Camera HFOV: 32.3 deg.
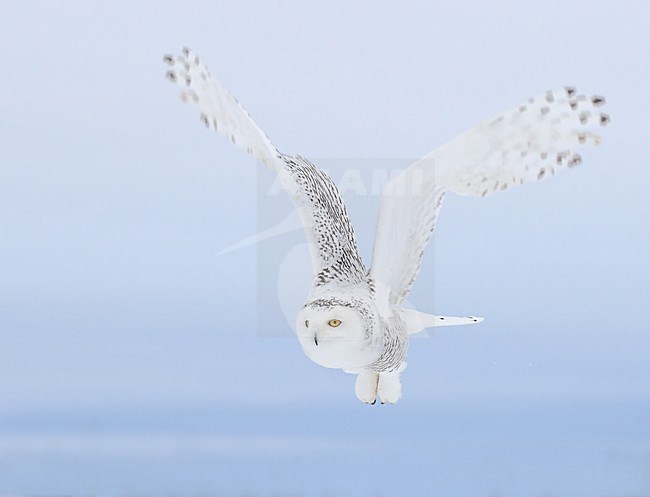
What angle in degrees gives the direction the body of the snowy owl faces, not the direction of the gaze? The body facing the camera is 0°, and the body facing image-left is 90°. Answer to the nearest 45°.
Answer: approximately 45°
